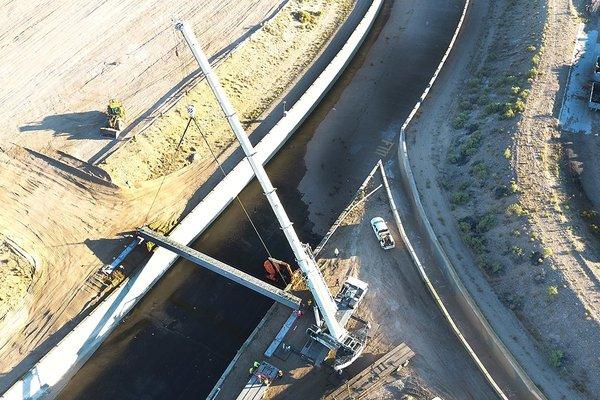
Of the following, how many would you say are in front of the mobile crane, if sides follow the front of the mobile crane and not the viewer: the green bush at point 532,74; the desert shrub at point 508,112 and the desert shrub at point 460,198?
3

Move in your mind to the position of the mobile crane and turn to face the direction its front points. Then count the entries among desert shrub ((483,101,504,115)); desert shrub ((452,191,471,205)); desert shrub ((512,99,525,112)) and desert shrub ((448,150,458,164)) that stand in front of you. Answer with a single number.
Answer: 4

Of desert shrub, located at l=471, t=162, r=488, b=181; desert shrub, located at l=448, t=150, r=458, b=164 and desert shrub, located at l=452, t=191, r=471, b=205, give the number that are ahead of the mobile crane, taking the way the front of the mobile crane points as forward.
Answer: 3

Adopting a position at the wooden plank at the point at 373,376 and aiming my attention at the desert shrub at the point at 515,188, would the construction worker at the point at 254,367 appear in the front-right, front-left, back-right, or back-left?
back-left

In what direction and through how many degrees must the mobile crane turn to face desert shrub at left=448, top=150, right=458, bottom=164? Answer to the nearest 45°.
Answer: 0° — it already faces it

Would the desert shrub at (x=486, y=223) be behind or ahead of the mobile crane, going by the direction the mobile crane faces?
ahead

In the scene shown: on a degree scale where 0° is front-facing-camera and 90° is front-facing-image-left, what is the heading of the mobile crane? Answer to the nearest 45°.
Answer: approximately 225°

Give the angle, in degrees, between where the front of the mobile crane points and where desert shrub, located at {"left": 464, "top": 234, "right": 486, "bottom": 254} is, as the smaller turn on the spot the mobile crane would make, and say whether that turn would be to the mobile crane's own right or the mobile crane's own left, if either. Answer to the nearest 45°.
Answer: approximately 45° to the mobile crane's own right

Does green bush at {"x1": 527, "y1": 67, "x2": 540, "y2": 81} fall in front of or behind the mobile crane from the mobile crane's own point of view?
in front

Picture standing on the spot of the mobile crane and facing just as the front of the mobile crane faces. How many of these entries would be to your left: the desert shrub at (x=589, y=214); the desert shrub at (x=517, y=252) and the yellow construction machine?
1
